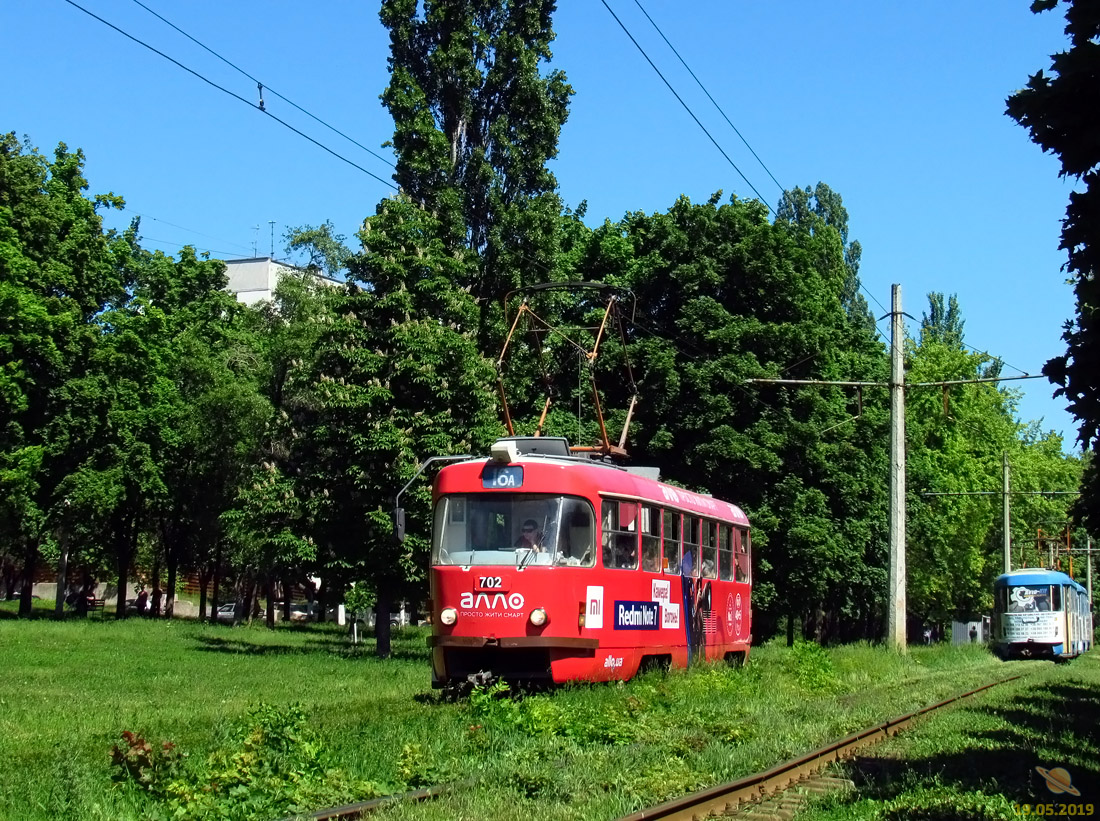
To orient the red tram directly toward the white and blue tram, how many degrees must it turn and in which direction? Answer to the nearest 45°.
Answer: approximately 180°

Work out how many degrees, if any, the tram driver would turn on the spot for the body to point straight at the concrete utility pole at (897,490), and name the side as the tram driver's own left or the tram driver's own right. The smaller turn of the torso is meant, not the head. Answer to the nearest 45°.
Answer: approximately 180°

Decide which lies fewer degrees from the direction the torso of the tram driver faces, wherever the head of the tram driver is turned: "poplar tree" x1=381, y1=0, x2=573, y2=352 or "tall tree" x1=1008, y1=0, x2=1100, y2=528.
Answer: the tall tree

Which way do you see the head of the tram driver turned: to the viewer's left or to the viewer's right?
to the viewer's left

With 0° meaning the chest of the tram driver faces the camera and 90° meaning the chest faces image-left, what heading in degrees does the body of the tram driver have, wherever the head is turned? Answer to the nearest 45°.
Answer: approximately 45°

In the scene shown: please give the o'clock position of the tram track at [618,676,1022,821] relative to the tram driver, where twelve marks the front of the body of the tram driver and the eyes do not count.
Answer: The tram track is roughly at 10 o'clock from the tram driver.
